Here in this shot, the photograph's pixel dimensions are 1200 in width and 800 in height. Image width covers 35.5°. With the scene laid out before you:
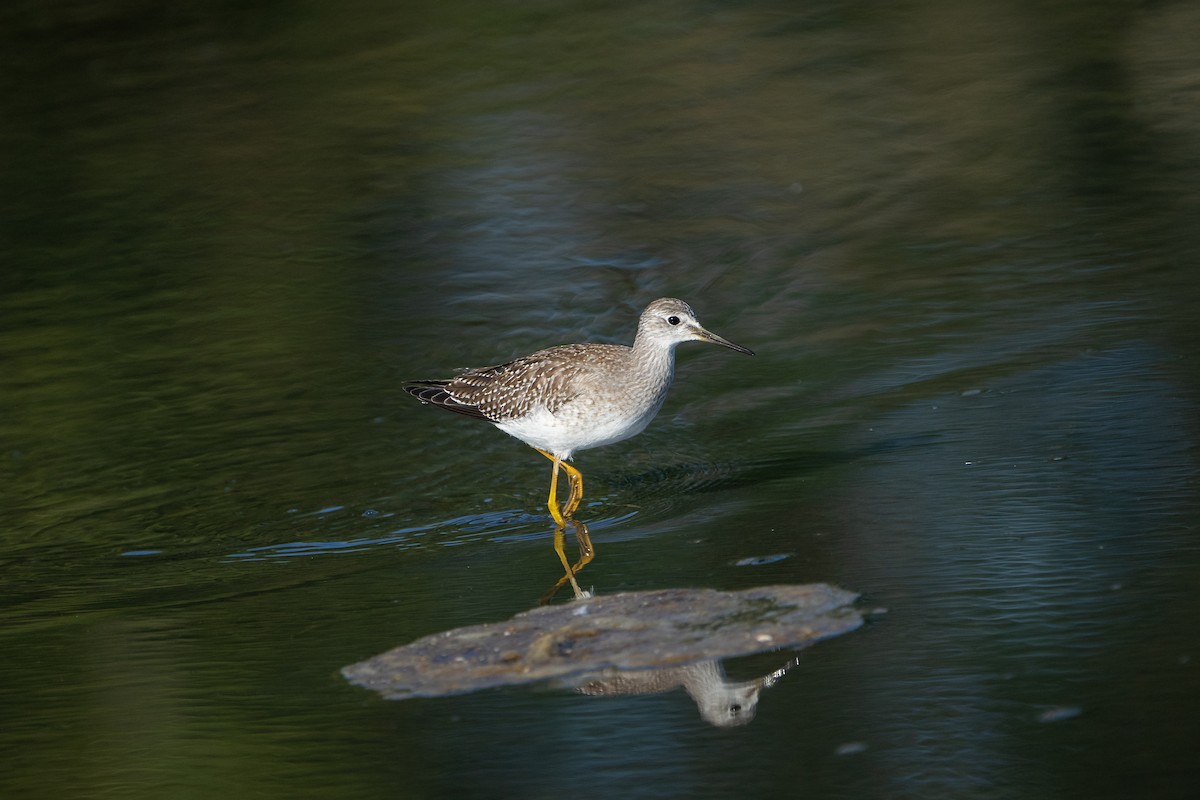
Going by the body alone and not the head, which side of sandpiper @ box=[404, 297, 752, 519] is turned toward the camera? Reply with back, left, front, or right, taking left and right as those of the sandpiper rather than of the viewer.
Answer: right

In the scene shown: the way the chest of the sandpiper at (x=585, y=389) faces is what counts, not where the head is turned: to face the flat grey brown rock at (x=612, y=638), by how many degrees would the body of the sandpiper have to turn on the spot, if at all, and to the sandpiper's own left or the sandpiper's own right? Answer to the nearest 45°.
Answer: approximately 90° to the sandpiper's own right
